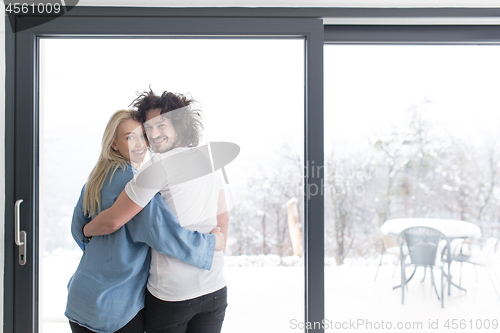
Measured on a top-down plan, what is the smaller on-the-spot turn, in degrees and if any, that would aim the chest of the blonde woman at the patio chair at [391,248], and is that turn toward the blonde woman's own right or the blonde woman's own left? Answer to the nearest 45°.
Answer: approximately 45° to the blonde woman's own right

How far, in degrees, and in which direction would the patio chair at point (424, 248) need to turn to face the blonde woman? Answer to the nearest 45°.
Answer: approximately 135° to its left

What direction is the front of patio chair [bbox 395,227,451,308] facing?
away from the camera

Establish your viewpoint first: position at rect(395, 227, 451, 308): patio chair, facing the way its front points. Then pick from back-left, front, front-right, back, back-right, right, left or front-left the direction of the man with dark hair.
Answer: back-left

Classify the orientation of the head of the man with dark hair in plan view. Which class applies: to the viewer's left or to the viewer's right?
to the viewer's left

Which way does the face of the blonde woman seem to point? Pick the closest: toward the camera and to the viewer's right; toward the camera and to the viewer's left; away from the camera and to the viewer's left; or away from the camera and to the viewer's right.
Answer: toward the camera and to the viewer's right

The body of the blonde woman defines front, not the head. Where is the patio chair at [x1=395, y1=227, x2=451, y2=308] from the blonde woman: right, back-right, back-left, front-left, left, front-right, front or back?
front-right

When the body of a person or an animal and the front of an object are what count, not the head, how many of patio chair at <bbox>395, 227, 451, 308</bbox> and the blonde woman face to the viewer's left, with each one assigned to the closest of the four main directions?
0
